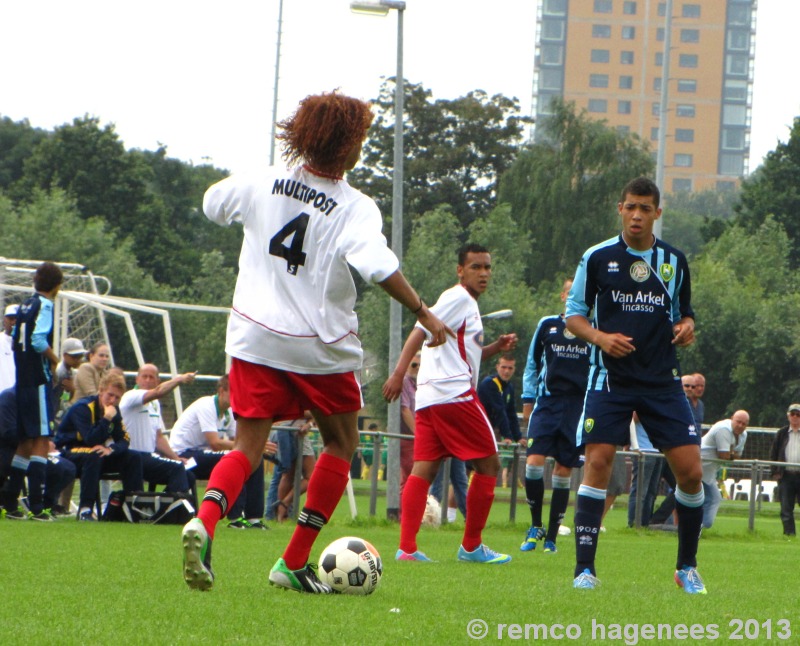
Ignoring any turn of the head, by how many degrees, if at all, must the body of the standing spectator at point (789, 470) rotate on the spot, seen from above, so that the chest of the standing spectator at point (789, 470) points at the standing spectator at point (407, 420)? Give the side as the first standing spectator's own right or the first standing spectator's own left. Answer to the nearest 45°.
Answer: approximately 45° to the first standing spectator's own right

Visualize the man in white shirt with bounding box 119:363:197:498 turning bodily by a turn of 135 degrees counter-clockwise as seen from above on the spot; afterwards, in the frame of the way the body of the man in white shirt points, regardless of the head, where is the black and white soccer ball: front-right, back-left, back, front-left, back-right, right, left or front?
back

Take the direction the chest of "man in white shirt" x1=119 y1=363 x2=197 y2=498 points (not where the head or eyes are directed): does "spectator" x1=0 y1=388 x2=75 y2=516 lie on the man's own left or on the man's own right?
on the man's own right

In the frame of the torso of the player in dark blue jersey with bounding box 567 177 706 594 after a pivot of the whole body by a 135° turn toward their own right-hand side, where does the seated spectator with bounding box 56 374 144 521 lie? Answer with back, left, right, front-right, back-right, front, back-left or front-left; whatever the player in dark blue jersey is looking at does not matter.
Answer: front

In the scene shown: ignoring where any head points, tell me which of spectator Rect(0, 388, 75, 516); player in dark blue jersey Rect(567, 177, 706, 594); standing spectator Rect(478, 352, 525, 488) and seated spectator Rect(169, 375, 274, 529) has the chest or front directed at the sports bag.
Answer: spectator Rect(0, 388, 75, 516)

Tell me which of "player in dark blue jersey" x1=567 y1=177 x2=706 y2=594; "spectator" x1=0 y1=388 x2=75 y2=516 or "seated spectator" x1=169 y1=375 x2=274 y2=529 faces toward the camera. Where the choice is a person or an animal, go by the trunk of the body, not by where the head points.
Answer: the player in dark blue jersey

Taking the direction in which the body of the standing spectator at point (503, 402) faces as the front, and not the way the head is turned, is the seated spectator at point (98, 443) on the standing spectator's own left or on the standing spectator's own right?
on the standing spectator's own right
